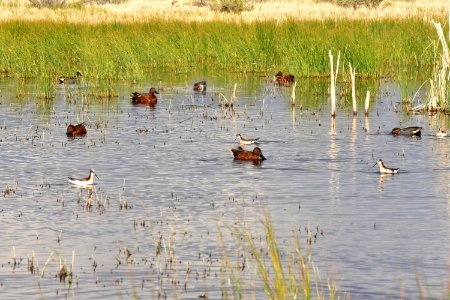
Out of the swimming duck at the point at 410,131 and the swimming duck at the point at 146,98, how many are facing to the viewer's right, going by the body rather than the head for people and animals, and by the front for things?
1

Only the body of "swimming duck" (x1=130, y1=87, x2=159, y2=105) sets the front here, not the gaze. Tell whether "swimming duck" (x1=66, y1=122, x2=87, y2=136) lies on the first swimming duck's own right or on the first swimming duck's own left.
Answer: on the first swimming duck's own right

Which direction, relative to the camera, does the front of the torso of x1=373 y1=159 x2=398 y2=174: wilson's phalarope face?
to the viewer's left

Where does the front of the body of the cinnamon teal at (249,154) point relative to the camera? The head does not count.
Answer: to the viewer's right

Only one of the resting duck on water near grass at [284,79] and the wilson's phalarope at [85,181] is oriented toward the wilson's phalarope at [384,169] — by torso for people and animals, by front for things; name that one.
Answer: the wilson's phalarope at [85,181]

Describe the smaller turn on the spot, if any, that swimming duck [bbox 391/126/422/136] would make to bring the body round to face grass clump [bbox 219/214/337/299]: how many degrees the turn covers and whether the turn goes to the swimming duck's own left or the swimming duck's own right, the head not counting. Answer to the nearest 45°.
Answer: approximately 90° to the swimming duck's own left

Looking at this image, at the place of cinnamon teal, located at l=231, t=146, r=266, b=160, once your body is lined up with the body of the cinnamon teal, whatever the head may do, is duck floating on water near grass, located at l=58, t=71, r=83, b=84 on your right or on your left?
on your left

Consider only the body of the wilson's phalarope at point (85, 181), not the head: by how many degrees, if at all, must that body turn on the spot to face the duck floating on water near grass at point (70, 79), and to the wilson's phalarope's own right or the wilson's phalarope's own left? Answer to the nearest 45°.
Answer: approximately 90° to the wilson's phalarope's own left

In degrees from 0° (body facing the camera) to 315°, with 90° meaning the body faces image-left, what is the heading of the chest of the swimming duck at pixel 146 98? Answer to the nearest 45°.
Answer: approximately 270°

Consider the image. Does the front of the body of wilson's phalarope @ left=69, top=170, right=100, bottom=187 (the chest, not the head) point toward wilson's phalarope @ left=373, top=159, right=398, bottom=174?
yes

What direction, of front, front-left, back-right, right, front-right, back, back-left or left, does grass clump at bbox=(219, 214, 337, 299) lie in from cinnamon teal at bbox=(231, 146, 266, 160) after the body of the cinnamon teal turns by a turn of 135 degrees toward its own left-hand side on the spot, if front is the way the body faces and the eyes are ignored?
back-left
